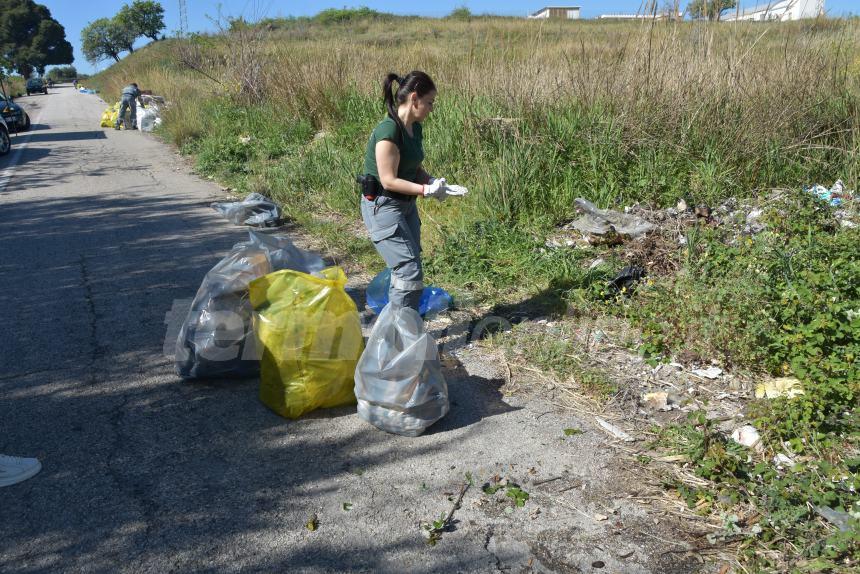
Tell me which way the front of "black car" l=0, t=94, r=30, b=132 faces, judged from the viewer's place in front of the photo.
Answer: facing the viewer and to the right of the viewer

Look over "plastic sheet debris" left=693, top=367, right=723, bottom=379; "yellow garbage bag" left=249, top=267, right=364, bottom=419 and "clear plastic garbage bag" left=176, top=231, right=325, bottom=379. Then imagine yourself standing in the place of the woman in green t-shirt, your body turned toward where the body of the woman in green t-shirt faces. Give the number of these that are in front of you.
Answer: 1

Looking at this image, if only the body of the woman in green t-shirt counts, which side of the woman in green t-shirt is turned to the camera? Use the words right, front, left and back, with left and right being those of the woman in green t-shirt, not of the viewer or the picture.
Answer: right

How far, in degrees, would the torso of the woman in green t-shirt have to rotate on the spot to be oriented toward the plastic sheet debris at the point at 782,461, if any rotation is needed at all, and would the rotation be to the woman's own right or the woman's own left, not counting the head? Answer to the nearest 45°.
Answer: approximately 45° to the woman's own right

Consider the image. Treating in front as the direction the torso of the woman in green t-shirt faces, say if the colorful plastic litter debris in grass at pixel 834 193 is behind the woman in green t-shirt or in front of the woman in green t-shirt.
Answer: in front

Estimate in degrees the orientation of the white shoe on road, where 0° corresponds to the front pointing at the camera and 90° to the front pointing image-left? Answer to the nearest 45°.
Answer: approximately 270°

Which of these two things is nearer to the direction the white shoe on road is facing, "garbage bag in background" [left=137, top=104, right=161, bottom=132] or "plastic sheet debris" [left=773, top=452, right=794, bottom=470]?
the plastic sheet debris

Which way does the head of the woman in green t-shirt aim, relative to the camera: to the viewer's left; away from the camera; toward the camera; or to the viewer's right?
to the viewer's right

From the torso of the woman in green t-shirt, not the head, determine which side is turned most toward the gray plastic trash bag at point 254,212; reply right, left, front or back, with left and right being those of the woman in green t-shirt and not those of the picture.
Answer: left

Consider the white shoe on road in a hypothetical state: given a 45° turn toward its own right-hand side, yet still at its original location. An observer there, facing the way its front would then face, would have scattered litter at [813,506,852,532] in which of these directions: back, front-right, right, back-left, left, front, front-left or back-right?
front

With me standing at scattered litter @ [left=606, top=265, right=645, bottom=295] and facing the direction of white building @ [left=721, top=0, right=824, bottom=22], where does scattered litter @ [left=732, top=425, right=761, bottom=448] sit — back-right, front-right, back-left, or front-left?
back-right

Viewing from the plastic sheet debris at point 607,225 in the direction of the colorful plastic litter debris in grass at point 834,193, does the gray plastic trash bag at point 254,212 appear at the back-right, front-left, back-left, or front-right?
back-left

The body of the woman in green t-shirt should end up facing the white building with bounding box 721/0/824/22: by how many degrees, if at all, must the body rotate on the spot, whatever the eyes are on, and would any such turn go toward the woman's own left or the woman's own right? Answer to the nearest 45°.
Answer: approximately 45° to the woman's own left
